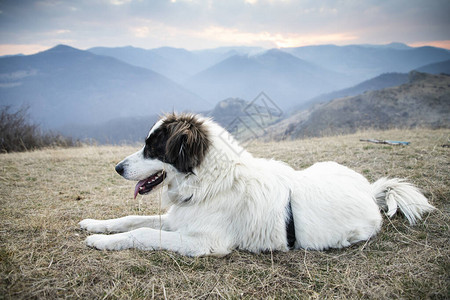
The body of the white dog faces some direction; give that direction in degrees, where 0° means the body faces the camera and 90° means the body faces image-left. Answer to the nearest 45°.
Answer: approximately 90°
